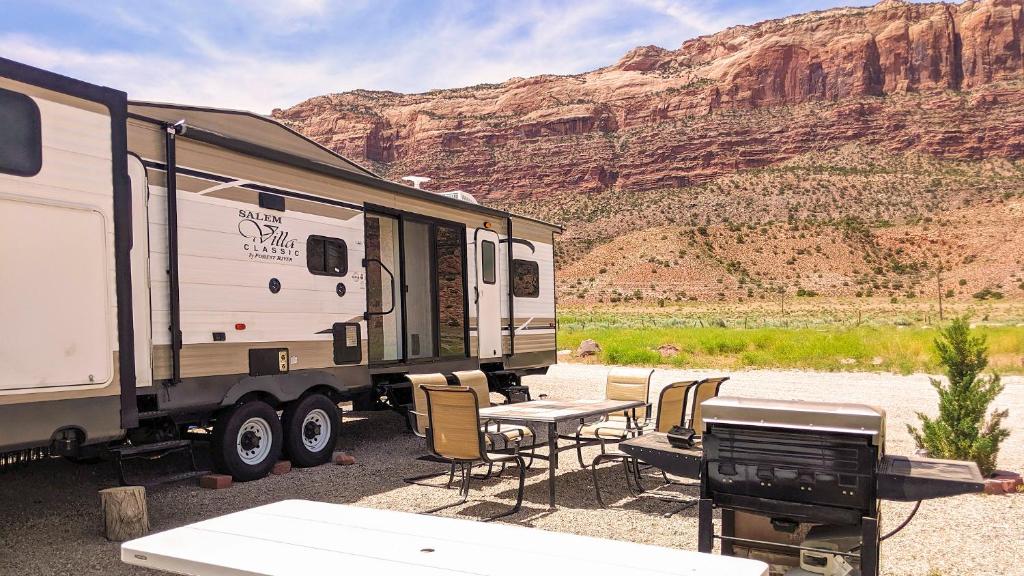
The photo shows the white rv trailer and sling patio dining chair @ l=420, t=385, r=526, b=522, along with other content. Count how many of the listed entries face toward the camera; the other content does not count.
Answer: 0

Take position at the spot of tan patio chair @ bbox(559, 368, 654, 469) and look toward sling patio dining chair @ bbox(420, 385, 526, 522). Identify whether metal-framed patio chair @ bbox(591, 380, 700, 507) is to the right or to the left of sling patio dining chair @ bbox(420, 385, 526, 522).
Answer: left

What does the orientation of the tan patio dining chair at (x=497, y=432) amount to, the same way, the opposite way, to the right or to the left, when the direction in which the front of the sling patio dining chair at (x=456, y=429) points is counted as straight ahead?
to the right

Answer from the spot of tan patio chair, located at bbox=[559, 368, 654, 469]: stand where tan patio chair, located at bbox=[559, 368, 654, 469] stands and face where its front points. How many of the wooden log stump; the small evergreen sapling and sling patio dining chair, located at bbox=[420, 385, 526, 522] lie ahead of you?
2

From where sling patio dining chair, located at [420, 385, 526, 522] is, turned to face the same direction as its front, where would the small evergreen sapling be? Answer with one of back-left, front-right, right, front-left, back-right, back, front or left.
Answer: front-right

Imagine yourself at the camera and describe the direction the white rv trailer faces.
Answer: facing away from the viewer and to the right of the viewer

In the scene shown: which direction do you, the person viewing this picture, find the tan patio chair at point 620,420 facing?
facing the viewer and to the left of the viewer

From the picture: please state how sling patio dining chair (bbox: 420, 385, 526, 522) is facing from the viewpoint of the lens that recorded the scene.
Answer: facing away from the viewer and to the right of the viewer

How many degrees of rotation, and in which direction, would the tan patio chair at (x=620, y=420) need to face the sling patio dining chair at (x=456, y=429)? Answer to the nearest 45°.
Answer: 0° — it already faces it

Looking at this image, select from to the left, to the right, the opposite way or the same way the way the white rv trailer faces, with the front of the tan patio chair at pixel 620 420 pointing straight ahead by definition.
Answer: the opposite way

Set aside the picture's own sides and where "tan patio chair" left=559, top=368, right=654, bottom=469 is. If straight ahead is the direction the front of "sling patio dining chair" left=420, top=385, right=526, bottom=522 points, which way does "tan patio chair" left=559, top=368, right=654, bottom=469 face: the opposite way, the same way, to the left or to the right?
the opposite way

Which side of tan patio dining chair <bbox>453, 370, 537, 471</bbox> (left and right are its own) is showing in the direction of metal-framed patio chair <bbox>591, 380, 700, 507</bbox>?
front

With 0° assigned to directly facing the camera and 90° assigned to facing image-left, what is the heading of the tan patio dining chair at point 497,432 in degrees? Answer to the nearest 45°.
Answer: approximately 315°

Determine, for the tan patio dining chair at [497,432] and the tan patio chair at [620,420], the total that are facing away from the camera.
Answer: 0
